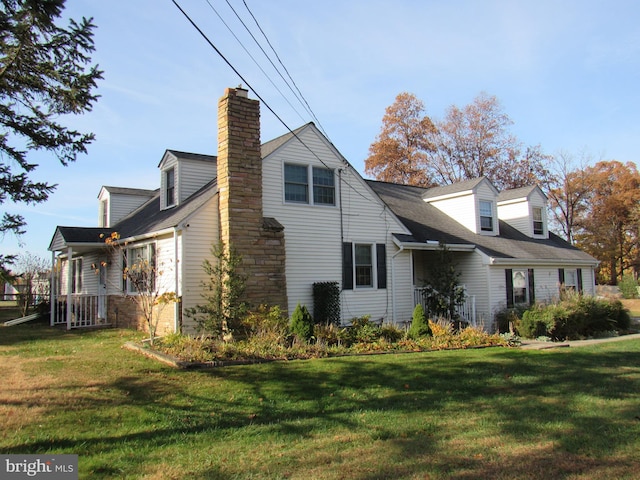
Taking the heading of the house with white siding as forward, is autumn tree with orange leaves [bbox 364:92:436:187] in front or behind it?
behind
